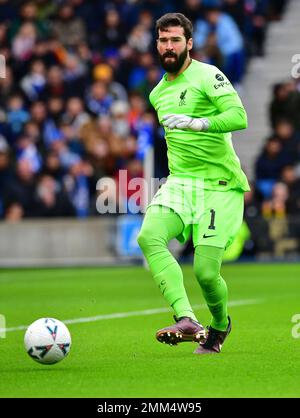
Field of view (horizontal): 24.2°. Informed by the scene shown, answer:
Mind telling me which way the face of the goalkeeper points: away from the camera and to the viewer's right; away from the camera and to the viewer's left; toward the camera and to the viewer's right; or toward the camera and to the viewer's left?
toward the camera and to the viewer's left

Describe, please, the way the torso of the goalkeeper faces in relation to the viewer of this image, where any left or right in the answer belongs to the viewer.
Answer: facing the viewer and to the left of the viewer

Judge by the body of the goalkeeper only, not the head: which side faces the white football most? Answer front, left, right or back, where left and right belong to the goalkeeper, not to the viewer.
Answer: front
